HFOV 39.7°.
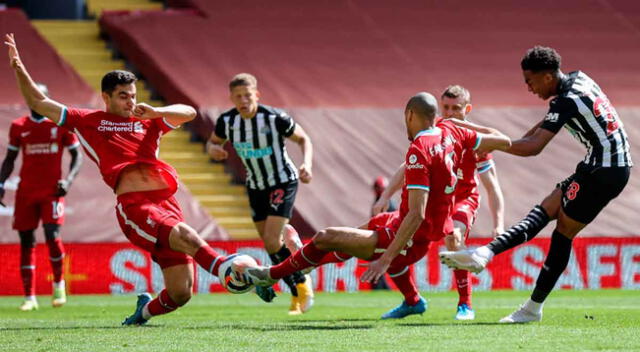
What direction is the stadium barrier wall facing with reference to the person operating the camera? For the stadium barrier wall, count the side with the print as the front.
facing the viewer

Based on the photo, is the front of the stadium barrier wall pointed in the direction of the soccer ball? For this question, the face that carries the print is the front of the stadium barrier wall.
yes
